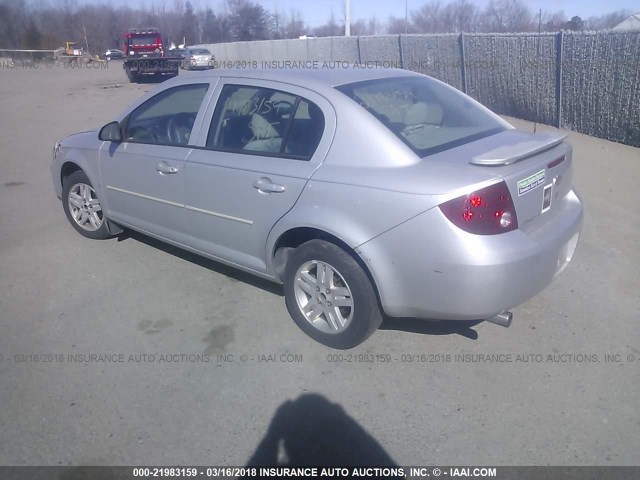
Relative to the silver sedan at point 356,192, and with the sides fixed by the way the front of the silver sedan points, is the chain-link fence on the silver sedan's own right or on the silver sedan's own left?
on the silver sedan's own right

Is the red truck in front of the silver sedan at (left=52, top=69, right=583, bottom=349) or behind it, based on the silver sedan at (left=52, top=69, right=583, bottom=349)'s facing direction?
in front

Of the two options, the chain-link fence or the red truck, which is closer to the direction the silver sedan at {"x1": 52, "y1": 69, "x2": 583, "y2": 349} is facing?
the red truck

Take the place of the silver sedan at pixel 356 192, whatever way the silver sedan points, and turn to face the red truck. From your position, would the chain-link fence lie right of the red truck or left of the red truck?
right

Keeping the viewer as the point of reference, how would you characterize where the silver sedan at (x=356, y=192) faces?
facing away from the viewer and to the left of the viewer
